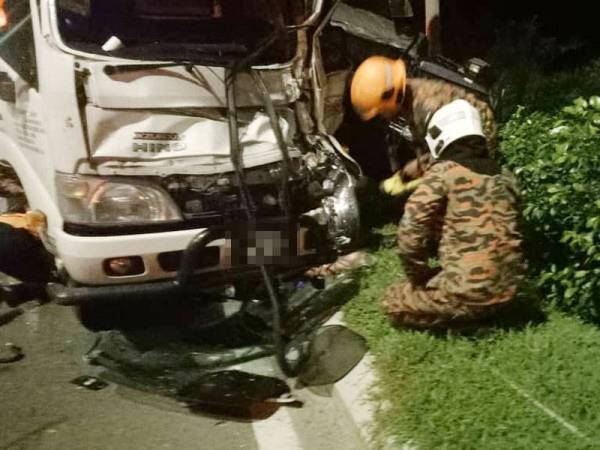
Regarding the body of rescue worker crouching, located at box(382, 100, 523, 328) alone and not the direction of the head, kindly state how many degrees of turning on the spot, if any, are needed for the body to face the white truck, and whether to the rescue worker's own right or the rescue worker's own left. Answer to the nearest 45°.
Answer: approximately 45° to the rescue worker's own left

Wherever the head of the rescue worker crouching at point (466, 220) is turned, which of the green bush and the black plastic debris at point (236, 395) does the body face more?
the black plastic debris

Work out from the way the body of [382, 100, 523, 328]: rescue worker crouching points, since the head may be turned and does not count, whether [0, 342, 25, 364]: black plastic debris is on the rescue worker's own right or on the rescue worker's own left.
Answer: on the rescue worker's own left

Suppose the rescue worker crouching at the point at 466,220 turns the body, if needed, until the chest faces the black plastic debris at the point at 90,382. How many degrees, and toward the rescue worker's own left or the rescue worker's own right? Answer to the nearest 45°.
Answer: approximately 45° to the rescue worker's own left

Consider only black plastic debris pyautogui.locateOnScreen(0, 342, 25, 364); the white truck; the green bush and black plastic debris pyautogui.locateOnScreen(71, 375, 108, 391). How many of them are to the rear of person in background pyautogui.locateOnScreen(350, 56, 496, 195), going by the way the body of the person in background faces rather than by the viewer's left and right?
1

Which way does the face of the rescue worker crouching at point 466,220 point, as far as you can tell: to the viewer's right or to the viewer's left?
to the viewer's left

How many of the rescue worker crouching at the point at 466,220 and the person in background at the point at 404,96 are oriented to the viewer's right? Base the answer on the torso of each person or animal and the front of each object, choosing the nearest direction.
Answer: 0

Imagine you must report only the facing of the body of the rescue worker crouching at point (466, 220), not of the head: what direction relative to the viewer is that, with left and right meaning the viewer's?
facing away from the viewer and to the left of the viewer

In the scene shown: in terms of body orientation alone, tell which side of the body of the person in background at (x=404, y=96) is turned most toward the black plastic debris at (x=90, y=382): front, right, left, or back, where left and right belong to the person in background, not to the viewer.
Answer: front

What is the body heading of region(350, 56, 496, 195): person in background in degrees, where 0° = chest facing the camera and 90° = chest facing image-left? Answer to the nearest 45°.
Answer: approximately 90°
